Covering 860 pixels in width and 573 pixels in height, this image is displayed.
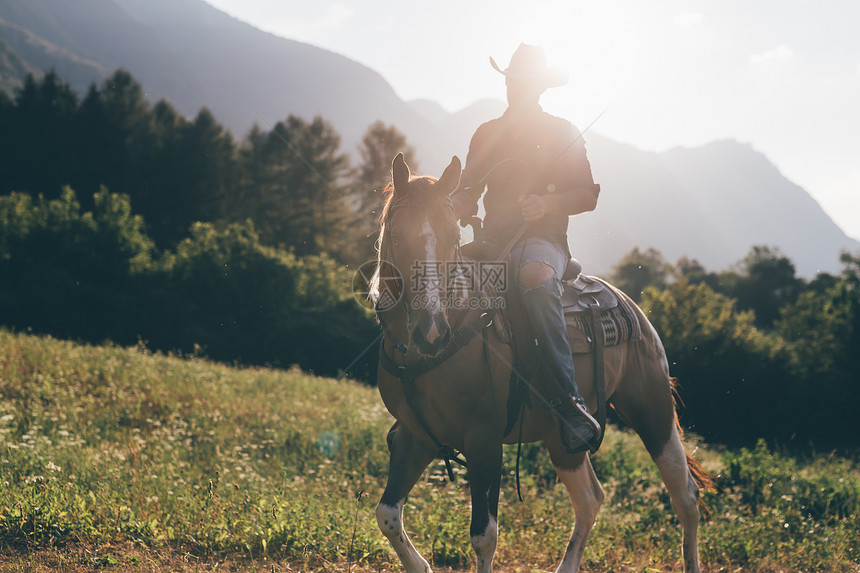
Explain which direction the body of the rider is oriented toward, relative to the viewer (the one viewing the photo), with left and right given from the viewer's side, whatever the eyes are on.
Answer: facing the viewer and to the left of the viewer
